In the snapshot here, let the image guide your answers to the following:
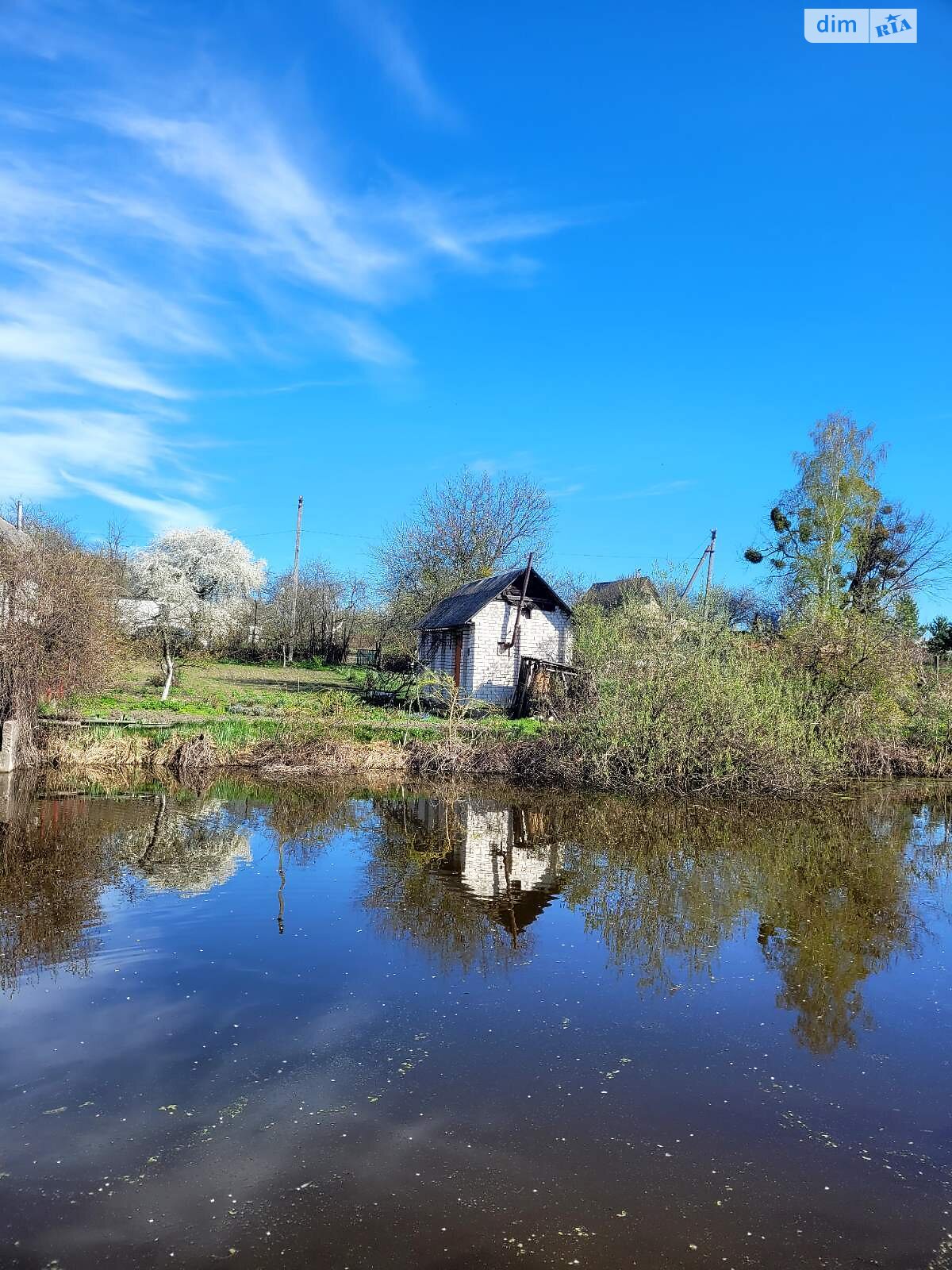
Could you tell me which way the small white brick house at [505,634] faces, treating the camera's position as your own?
facing the viewer and to the left of the viewer

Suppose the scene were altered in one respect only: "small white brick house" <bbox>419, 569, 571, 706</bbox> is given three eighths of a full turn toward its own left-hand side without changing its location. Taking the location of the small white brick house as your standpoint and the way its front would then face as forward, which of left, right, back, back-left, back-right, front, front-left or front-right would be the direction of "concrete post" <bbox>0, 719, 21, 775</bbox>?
back-right

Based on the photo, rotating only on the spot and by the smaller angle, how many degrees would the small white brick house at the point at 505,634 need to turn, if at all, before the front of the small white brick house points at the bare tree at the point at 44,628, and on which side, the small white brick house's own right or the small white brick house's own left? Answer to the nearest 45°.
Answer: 0° — it already faces it

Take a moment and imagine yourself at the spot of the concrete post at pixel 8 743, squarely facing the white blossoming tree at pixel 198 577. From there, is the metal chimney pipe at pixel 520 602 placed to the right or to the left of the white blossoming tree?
right

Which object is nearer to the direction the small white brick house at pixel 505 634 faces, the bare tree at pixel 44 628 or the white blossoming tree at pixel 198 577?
the bare tree
